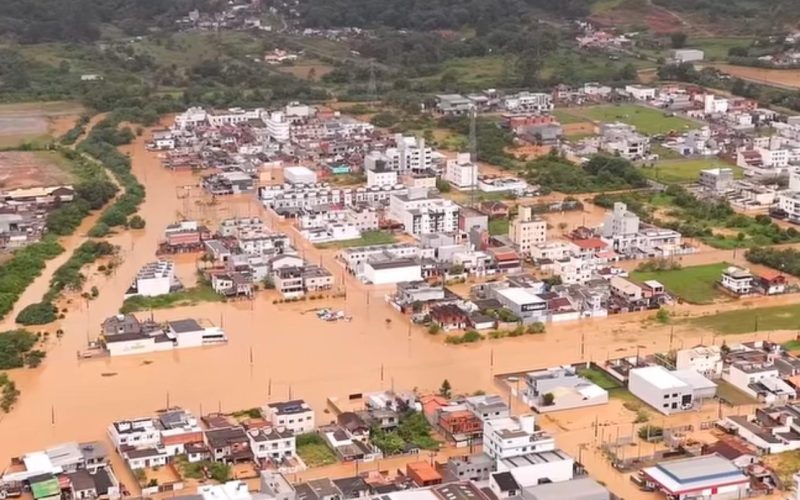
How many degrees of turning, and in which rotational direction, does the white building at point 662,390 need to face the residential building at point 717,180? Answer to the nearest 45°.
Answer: approximately 135° to its left

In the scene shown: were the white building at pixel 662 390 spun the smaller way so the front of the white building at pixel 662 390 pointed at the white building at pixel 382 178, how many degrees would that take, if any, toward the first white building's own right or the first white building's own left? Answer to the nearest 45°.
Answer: approximately 180°

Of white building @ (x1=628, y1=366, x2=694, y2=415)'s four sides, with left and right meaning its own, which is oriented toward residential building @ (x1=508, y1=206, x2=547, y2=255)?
back

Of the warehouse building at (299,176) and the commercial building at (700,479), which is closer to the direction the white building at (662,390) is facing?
the commercial building

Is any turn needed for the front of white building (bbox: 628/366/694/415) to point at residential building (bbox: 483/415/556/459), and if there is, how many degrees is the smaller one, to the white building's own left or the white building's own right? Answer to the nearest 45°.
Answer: approximately 90° to the white building's own right

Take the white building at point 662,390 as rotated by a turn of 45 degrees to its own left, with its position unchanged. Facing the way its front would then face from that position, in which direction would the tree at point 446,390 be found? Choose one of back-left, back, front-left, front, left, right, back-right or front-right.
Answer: back

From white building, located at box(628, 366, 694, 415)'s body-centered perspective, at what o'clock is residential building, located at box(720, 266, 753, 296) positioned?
The residential building is roughly at 8 o'clock from the white building.

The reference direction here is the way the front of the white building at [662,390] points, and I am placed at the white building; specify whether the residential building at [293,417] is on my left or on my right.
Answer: on my right

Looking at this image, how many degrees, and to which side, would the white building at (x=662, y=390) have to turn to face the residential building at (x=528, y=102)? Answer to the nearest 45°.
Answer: approximately 135° to its left

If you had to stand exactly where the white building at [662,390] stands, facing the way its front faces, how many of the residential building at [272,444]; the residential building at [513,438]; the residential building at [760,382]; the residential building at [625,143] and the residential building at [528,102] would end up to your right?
2

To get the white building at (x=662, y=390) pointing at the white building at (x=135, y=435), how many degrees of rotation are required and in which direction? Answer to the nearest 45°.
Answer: approximately 90° to its right

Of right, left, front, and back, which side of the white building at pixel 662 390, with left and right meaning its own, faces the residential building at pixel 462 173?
back

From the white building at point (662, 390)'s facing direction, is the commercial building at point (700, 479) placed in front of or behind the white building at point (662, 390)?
in front

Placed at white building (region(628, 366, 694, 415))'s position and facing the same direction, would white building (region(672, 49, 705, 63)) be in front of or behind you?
behind

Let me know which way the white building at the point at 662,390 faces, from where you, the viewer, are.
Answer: facing the viewer and to the right of the viewer

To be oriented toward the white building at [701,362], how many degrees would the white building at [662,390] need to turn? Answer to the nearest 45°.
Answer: approximately 90° to its left

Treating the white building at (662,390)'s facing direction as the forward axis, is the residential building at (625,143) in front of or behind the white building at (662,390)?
behind
